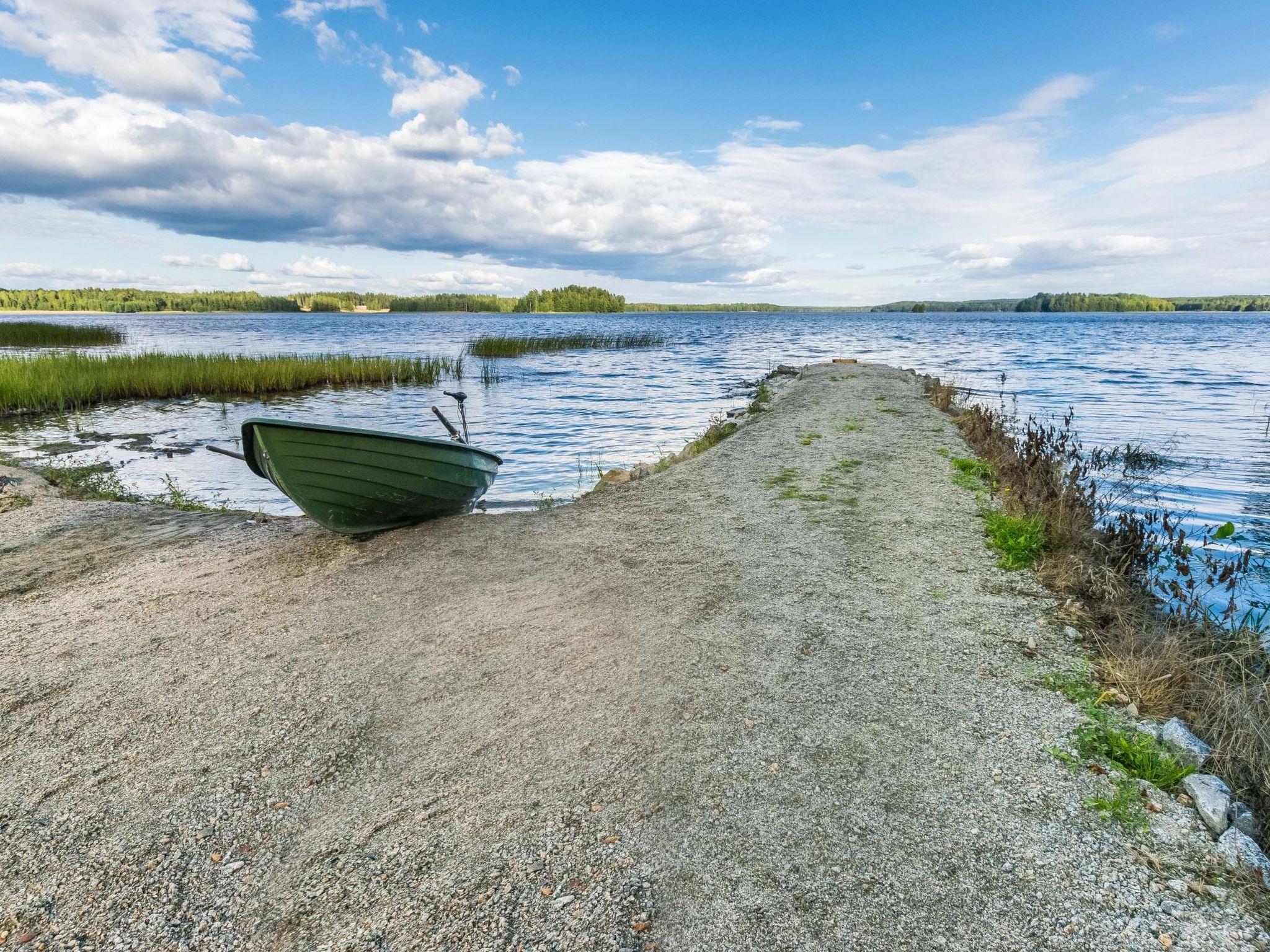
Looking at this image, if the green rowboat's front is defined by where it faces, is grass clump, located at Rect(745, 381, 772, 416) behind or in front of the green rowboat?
behind

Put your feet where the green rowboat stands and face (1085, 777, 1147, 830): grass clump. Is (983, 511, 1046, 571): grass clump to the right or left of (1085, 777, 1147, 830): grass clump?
left
